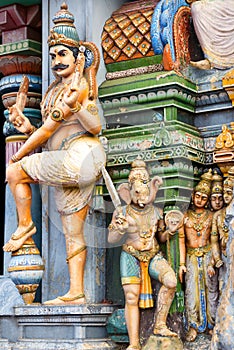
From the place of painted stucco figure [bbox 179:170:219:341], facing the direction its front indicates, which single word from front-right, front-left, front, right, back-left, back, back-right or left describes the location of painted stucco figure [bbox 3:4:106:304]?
right

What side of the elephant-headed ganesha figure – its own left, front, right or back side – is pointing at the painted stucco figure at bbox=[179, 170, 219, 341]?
left

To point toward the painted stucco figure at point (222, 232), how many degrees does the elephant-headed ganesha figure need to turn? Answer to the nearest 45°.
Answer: approximately 90° to its left

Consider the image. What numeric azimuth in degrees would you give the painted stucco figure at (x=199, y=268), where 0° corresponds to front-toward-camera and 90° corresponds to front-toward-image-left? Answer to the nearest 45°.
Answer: approximately 0°

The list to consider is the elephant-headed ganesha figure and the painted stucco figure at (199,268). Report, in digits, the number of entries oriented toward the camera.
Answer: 2

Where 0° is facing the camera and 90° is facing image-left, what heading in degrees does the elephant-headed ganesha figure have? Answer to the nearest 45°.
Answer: approximately 0°
